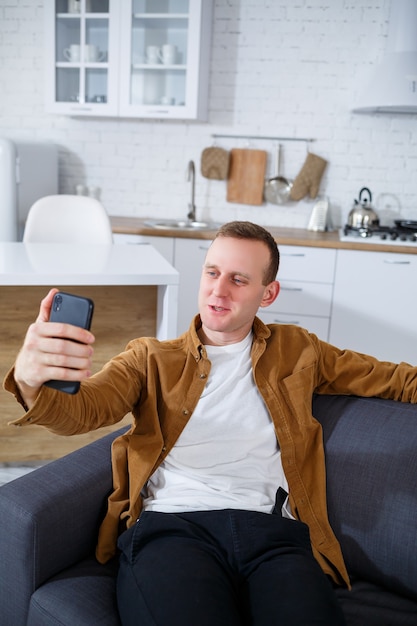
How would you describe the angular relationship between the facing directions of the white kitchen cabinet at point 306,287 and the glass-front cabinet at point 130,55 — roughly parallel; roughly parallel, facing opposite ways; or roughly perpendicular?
roughly parallel

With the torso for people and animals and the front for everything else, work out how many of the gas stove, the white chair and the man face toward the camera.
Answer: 3

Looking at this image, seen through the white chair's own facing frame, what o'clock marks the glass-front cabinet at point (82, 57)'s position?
The glass-front cabinet is roughly at 6 o'clock from the white chair.

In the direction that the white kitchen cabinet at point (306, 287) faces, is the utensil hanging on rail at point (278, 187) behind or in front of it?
behind

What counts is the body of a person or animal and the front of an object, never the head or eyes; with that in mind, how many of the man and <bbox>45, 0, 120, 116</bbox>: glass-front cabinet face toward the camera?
2

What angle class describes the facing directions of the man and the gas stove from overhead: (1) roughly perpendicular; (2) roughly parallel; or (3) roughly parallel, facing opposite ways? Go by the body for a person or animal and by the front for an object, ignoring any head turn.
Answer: roughly parallel

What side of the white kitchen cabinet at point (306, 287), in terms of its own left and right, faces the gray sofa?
front

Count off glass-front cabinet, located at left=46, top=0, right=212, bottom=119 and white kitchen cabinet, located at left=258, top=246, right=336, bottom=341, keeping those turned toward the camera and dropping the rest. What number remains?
2

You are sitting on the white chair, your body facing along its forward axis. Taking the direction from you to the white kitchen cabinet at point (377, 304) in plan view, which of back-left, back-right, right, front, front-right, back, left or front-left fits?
left

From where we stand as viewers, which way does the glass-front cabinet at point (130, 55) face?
facing the viewer

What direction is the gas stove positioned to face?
toward the camera

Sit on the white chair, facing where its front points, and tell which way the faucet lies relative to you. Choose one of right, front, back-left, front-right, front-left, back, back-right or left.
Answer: back-left

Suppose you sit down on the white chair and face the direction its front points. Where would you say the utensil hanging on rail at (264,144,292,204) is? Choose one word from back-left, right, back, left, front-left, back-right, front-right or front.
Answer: back-left

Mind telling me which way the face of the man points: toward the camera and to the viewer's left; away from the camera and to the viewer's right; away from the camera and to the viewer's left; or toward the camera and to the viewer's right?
toward the camera and to the viewer's left

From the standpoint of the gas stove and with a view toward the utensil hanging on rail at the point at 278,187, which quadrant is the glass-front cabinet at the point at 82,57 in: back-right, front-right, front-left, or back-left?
front-left

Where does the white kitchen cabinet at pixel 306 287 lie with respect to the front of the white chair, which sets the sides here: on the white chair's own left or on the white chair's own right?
on the white chair's own left

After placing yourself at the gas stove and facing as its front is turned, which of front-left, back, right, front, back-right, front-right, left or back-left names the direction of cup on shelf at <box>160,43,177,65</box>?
right
